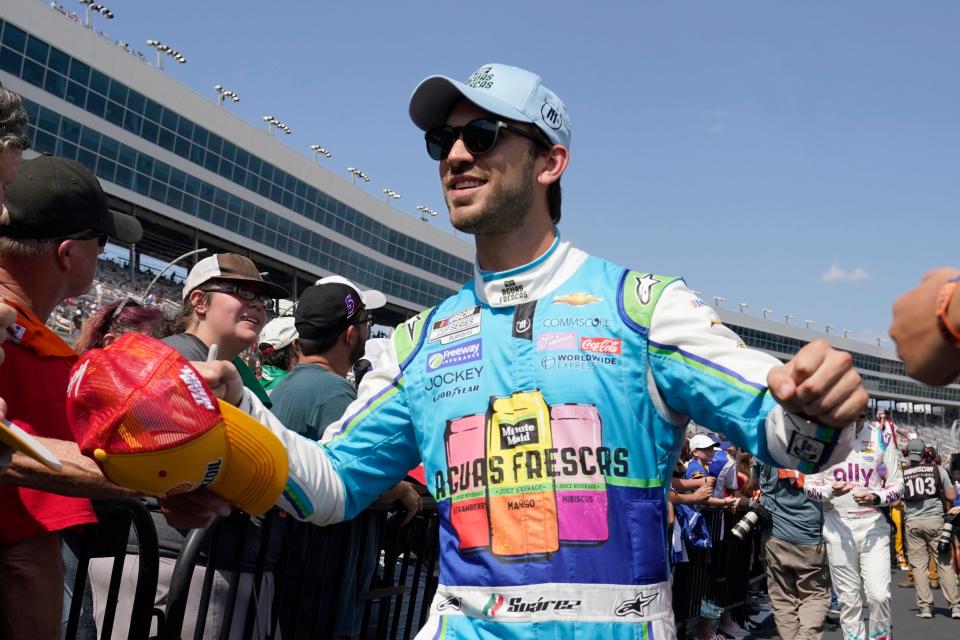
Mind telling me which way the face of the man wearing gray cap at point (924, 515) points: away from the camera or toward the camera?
away from the camera

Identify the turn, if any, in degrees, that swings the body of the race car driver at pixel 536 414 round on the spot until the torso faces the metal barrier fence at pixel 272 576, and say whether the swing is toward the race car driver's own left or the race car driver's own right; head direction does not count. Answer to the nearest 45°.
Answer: approximately 135° to the race car driver's own right

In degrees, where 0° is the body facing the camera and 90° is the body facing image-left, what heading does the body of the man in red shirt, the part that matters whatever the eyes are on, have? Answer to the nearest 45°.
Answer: approximately 225°

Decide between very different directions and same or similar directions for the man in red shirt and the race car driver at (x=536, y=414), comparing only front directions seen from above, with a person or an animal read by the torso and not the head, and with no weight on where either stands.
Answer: very different directions

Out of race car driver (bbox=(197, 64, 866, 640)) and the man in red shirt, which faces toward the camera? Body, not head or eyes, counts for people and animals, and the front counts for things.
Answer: the race car driver

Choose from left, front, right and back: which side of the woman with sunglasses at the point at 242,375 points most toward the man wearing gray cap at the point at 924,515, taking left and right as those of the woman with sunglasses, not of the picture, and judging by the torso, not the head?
left

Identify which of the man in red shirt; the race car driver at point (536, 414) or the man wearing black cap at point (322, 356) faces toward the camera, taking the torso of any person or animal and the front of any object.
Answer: the race car driver

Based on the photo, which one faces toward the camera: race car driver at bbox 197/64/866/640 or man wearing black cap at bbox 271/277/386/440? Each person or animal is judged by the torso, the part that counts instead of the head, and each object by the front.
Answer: the race car driver

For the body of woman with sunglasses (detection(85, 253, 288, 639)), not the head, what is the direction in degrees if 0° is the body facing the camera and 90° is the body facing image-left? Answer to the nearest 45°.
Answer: approximately 315°

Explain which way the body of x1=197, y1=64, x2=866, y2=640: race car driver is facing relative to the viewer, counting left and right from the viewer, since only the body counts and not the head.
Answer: facing the viewer

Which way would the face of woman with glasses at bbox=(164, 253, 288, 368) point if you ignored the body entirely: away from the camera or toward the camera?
toward the camera

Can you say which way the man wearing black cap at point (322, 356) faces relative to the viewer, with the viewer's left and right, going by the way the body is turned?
facing away from the viewer and to the right of the viewer
